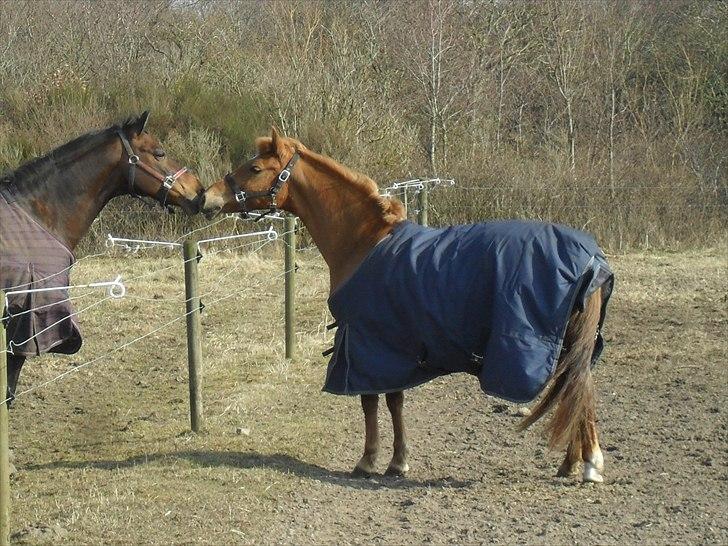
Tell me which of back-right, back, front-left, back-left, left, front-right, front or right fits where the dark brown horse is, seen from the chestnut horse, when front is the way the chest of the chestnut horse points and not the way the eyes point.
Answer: front

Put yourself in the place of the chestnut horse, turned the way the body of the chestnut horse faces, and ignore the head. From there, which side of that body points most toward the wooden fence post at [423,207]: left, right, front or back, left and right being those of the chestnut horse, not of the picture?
right

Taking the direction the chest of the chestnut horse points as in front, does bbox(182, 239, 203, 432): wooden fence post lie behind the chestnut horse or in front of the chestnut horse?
in front

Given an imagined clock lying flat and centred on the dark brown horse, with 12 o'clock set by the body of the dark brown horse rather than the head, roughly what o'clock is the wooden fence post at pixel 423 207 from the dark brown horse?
The wooden fence post is roughly at 10 o'clock from the dark brown horse.

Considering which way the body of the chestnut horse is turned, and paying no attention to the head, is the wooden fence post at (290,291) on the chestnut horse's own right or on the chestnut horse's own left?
on the chestnut horse's own right

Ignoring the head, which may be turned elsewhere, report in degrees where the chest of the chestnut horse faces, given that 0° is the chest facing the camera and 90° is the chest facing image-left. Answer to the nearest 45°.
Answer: approximately 90°

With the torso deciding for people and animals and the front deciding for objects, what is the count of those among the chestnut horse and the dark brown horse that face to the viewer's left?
1

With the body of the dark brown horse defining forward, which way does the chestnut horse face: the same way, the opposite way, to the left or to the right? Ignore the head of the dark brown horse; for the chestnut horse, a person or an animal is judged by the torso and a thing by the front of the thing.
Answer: the opposite way

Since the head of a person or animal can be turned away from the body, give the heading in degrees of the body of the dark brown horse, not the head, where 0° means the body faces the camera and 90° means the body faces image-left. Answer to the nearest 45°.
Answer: approximately 270°

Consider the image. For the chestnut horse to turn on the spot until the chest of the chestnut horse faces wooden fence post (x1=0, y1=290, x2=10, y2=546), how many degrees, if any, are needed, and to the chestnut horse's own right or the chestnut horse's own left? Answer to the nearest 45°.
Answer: approximately 45° to the chestnut horse's own left
